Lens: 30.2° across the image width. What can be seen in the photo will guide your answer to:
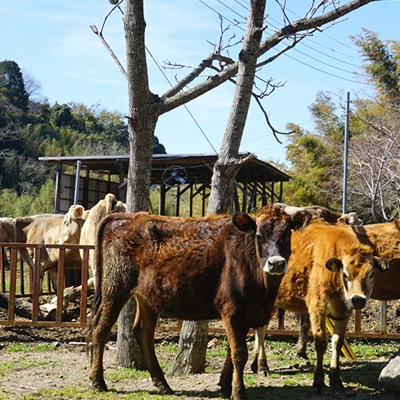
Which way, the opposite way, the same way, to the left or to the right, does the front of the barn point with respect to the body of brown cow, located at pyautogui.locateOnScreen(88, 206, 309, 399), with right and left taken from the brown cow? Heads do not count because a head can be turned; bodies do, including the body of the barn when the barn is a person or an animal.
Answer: to the right

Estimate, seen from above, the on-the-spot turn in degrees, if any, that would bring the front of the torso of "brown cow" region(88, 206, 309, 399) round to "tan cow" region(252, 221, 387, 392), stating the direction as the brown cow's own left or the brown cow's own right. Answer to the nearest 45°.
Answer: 0° — it already faces it

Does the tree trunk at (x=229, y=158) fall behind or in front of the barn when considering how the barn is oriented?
in front

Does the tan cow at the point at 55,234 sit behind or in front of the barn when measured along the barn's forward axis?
in front

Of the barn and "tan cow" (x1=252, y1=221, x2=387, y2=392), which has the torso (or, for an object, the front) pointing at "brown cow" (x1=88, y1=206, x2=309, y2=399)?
the barn

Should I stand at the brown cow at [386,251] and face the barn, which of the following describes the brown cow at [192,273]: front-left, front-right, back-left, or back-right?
back-left

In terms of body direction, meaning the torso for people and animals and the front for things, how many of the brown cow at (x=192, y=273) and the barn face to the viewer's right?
1

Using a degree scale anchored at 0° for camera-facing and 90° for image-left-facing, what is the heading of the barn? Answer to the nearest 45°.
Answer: approximately 0°

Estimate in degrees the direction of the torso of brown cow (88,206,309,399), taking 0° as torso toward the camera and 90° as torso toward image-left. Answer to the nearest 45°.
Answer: approximately 270°

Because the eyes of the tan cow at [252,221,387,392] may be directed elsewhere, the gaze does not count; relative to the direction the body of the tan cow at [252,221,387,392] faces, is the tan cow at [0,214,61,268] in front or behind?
behind
